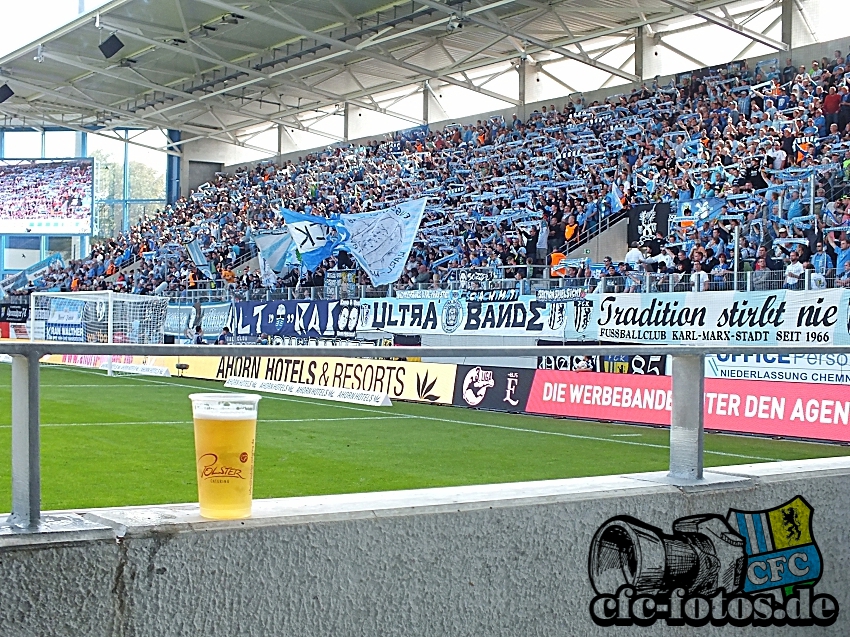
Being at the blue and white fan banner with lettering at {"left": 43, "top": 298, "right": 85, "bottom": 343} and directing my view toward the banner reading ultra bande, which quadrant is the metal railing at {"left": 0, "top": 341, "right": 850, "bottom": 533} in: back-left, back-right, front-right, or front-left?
front-right

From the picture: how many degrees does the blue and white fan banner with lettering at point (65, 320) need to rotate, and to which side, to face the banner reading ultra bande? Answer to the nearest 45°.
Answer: approximately 45° to its left

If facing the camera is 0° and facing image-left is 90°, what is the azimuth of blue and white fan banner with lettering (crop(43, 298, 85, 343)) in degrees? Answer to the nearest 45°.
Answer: approximately 0°

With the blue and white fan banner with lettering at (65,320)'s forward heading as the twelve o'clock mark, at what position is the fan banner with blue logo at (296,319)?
the fan banner with blue logo at (296,319) is roughly at 11 o'clock from the blue and white fan banner with lettering at (65,320).

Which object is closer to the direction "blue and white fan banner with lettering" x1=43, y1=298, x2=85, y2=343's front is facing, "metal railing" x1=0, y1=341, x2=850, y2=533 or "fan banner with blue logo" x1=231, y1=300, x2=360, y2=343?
the metal railing

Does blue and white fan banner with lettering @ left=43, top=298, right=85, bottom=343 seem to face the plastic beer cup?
yes

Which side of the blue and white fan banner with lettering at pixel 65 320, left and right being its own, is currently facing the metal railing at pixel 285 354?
front

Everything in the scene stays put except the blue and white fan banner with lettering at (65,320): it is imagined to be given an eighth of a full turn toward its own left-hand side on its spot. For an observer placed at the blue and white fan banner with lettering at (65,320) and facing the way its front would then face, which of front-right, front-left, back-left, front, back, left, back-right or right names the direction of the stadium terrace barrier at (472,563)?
front-right
